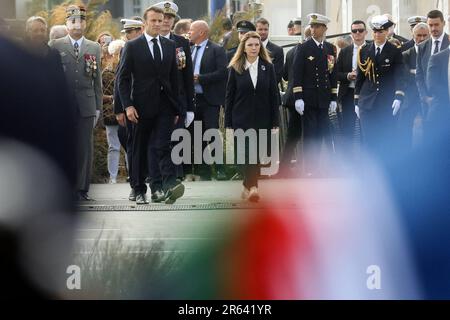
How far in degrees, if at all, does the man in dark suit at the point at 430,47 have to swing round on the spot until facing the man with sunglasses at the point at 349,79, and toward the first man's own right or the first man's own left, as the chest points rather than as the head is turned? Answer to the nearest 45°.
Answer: approximately 135° to the first man's own right

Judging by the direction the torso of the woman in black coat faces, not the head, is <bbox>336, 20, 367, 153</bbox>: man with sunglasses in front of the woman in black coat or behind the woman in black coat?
behind
